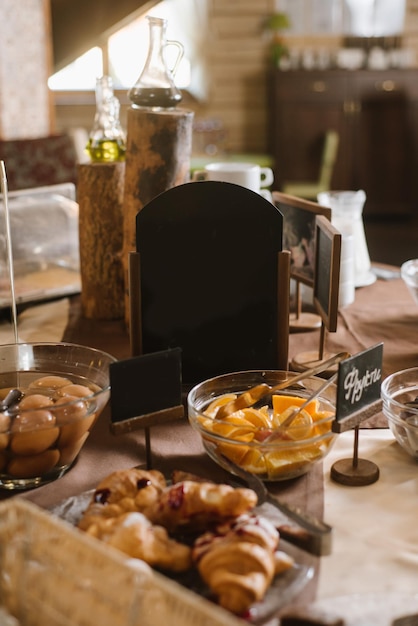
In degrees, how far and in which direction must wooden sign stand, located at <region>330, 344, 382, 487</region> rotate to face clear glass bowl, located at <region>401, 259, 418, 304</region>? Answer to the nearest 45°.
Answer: approximately 135° to its left

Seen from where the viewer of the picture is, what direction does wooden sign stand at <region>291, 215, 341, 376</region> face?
facing to the left of the viewer

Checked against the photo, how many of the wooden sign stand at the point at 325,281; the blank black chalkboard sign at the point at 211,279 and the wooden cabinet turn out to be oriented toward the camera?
2

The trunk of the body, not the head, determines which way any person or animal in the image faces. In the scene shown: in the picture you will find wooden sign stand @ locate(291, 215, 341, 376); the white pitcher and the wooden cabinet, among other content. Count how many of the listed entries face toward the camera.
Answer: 1

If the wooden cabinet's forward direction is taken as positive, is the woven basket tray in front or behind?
in front

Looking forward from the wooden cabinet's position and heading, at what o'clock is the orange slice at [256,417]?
The orange slice is roughly at 12 o'clock from the wooden cabinet.

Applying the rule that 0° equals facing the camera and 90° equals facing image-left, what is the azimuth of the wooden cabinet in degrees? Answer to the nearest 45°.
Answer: approximately 0°
